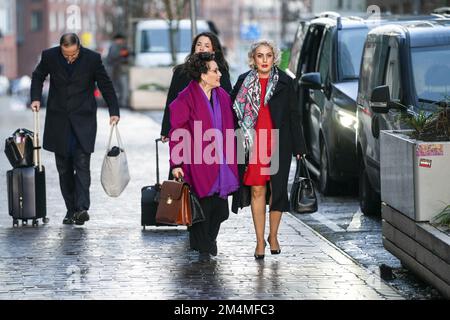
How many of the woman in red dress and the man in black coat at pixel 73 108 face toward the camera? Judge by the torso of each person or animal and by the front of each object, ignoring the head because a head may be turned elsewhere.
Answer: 2

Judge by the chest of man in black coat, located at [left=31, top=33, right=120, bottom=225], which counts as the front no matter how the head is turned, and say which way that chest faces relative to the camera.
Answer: toward the camera

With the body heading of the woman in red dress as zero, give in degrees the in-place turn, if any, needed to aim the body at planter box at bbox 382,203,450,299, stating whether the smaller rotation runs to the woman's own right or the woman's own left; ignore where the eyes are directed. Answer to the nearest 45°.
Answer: approximately 45° to the woman's own left

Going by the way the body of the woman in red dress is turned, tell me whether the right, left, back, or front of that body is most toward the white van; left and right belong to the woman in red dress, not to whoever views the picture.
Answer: back

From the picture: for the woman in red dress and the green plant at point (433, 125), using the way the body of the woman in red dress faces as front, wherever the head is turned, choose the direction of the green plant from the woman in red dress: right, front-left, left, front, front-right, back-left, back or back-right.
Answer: front-left

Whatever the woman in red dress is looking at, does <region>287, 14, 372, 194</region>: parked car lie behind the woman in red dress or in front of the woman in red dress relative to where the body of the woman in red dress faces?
behind

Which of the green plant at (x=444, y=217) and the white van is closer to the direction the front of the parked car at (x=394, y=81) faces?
the green plant

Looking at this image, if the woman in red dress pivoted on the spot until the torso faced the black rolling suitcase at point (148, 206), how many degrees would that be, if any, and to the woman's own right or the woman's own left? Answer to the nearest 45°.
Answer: approximately 135° to the woman's own right

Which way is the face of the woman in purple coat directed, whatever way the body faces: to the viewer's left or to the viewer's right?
to the viewer's right

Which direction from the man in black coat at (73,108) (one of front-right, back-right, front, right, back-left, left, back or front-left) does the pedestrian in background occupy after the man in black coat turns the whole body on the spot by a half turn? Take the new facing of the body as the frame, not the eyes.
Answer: front

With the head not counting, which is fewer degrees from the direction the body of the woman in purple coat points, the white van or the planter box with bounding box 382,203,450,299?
the planter box

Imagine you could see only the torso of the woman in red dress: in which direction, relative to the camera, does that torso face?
toward the camera
